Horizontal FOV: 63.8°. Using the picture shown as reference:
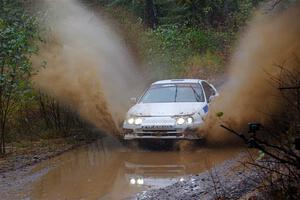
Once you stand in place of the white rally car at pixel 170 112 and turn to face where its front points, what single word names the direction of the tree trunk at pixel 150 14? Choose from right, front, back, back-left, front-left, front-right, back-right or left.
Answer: back

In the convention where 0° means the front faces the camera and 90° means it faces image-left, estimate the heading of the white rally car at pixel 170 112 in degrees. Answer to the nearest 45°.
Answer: approximately 0°
